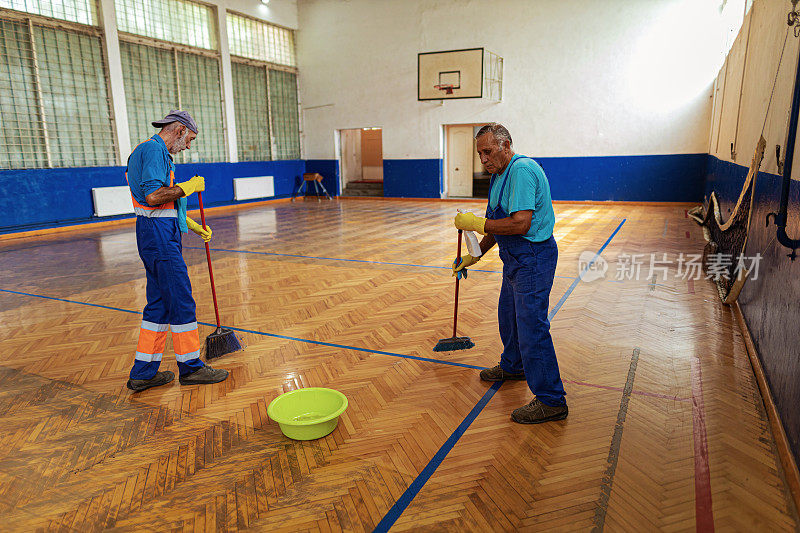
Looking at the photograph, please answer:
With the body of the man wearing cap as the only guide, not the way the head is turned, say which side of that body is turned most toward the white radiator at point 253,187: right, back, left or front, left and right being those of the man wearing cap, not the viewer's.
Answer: left

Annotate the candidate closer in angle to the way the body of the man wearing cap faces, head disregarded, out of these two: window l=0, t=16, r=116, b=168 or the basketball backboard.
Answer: the basketball backboard

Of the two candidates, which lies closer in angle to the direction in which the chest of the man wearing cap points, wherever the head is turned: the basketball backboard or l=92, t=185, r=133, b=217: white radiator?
the basketball backboard

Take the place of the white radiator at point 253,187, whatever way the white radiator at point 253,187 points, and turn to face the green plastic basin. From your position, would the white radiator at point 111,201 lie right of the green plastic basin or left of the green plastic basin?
right

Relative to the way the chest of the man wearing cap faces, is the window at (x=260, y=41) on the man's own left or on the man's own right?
on the man's own left

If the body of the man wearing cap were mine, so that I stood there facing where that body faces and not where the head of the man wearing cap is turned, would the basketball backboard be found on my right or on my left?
on my left

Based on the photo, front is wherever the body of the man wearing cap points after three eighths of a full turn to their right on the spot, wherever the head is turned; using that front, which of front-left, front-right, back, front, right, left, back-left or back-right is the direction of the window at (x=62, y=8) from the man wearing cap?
back-right

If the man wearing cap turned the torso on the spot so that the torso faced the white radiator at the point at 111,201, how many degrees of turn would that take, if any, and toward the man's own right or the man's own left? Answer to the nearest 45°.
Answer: approximately 90° to the man's own left

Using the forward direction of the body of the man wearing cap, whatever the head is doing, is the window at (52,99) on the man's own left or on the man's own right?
on the man's own left

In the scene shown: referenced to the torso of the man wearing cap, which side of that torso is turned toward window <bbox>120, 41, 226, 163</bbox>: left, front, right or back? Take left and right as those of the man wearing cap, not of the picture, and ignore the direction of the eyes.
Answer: left

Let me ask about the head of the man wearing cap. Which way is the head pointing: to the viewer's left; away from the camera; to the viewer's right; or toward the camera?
to the viewer's right

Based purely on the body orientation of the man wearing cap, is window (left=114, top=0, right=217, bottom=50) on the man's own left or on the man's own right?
on the man's own left

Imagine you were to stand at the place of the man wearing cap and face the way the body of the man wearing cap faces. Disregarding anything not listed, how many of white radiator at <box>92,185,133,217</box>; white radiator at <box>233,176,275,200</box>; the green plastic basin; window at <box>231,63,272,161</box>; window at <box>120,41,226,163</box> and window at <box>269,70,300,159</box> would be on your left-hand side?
5

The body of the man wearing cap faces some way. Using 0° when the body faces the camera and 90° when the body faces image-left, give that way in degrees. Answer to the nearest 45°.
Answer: approximately 270°
